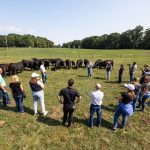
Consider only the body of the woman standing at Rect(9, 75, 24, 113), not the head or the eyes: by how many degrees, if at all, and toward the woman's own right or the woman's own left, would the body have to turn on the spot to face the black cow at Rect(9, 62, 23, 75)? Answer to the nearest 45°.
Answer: approximately 45° to the woman's own left

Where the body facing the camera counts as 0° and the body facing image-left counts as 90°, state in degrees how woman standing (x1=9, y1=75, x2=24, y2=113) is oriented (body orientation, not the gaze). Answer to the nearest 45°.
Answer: approximately 225°
